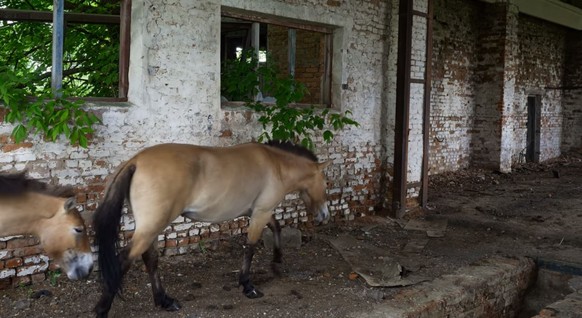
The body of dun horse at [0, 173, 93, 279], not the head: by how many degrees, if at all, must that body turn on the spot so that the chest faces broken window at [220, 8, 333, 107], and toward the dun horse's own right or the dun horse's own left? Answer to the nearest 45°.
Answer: approximately 45° to the dun horse's own left

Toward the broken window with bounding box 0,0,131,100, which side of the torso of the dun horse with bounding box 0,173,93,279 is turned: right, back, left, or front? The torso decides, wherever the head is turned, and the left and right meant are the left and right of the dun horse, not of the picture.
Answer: left

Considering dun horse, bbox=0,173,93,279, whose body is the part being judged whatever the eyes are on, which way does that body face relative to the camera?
to the viewer's right

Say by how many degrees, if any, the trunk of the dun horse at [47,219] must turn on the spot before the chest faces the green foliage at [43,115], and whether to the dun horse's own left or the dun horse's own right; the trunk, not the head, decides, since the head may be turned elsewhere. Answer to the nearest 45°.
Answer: approximately 90° to the dun horse's own left

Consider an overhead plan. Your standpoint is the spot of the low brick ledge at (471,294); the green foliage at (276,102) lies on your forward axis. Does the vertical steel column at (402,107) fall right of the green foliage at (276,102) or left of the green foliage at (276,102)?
right

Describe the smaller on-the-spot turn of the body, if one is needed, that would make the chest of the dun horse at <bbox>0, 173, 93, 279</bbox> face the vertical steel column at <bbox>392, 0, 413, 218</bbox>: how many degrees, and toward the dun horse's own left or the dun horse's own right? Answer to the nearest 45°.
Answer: approximately 45° to the dun horse's own left
